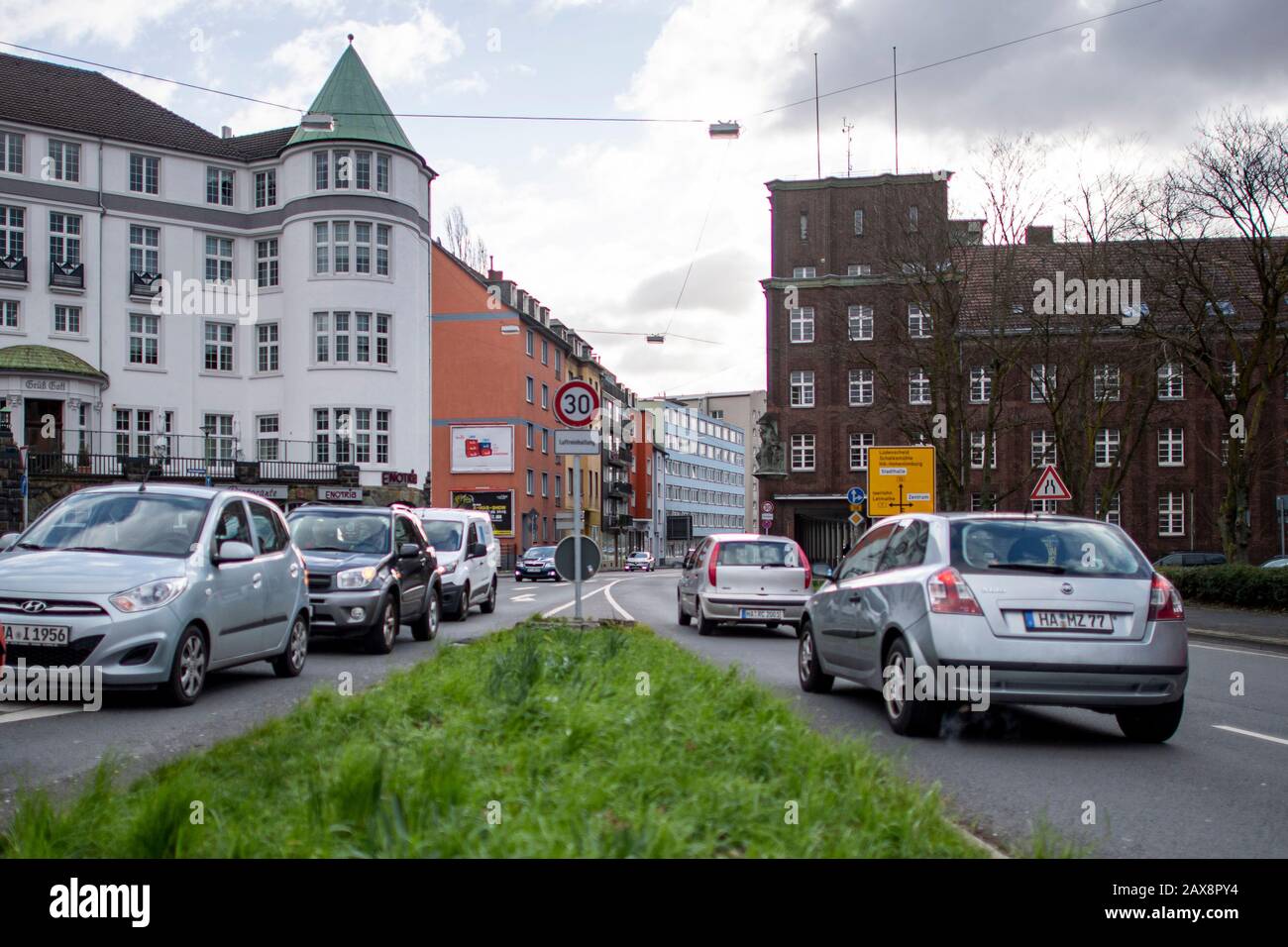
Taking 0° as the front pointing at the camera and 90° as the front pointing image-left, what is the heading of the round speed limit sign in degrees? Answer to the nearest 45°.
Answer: approximately 0°

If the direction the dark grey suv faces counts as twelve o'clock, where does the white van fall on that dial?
The white van is roughly at 5 o'clock from the dark grey suv.

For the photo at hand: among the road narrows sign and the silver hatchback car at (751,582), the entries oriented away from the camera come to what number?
1

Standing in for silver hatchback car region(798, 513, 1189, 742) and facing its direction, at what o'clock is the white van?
The white van is roughly at 12 o'clock from the silver hatchback car.

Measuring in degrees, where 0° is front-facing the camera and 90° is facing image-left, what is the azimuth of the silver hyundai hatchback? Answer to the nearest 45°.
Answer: approximately 45°

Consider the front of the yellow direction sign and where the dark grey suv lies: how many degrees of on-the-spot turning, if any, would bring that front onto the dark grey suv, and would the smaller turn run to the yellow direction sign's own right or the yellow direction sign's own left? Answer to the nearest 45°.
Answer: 0° — it already faces it

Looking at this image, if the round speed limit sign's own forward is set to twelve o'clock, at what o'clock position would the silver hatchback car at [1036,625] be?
The silver hatchback car is roughly at 11 o'clock from the round speed limit sign.

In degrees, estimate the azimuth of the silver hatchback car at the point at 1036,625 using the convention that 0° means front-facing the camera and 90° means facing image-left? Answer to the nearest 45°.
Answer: approximately 135°

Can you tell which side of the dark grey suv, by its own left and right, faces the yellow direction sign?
back

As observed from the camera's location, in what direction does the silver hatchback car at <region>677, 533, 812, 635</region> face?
facing away from the viewer

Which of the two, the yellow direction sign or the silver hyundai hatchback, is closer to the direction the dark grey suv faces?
the silver hyundai hatchback
